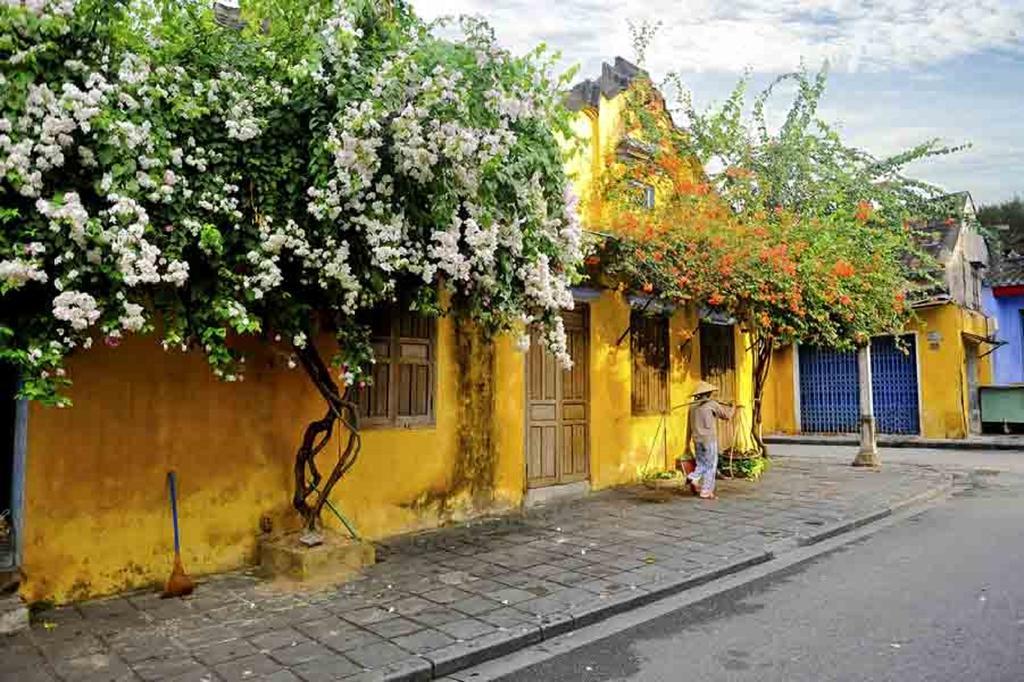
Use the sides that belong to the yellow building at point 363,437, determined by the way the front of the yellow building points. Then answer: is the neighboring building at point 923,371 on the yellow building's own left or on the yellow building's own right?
on the yellow building's own left

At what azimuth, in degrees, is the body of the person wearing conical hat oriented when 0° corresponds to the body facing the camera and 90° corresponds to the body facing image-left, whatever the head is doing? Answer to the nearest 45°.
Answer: approximately 225°

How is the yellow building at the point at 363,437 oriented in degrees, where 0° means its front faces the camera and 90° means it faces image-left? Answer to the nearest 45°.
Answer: approximately 315°

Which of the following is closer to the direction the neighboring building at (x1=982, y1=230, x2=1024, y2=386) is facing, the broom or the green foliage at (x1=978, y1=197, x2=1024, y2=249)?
the broom

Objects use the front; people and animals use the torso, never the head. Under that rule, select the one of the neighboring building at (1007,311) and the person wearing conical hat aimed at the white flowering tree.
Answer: the neighboring building

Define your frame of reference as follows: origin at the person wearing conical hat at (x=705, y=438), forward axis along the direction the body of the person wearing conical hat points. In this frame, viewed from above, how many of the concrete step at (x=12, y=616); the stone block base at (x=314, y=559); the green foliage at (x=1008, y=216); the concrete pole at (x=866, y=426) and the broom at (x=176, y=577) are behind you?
3

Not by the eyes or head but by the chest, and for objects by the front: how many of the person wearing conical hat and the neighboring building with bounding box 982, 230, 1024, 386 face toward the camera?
1

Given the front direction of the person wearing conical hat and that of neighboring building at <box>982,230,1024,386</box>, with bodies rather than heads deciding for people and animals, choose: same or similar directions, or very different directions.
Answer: very different directions

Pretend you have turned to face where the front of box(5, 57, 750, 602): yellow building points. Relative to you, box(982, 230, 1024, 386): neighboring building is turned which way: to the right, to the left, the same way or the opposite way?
to the right

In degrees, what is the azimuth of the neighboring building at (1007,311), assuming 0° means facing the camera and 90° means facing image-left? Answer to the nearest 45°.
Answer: approximately 0°

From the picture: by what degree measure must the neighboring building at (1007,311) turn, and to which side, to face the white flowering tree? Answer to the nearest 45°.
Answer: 0° — it already faces it
